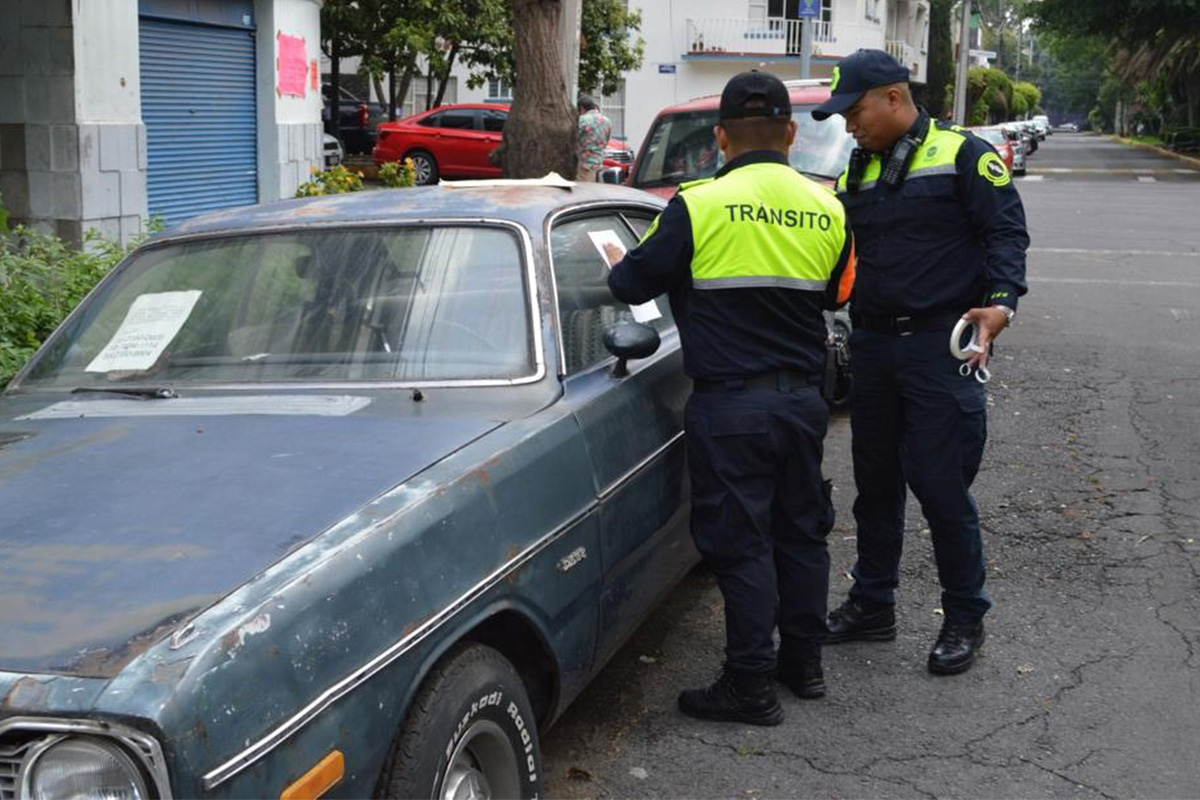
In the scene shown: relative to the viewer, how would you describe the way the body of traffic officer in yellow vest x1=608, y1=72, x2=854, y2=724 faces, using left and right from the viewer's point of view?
facing away from the viewer and to the left of the viewer

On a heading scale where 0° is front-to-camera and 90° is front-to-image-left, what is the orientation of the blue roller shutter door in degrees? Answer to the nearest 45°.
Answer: approximately 315°

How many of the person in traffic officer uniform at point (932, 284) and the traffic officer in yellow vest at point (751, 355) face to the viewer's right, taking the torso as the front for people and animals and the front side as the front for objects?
0

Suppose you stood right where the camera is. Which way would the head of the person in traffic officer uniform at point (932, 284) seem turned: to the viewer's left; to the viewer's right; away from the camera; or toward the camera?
to the viewer's left

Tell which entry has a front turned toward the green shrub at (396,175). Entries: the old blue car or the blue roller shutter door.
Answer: the blue roller shutter door

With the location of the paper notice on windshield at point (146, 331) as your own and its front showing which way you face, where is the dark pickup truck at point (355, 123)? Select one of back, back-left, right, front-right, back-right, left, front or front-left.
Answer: back-right

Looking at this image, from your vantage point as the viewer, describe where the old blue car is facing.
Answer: facing the viewer and to the left of the viewer

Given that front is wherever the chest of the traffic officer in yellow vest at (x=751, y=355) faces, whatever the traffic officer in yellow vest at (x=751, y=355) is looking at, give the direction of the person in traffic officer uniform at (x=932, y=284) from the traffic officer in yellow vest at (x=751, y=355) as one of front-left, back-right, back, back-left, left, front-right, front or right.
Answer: right

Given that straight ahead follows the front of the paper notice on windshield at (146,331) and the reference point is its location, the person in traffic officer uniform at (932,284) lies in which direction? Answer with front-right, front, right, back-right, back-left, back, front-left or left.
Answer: back-left

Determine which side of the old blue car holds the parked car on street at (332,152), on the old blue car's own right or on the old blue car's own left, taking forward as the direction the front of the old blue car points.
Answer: on the old blue car's own right

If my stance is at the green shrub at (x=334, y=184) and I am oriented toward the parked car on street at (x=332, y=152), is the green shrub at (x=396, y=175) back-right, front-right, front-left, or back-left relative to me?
front-right

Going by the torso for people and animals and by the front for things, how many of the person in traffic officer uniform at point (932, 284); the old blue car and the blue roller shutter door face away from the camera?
0

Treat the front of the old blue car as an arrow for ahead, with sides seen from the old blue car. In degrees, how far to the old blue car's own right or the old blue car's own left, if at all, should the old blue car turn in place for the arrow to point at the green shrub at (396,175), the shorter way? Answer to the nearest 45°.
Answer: approximately 135° to the old blue car's own right

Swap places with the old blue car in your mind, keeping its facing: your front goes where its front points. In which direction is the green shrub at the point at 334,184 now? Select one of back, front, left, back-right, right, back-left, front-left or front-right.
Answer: back-right

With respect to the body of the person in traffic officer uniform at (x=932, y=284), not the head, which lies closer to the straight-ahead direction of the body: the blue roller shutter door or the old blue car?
the old blue car
